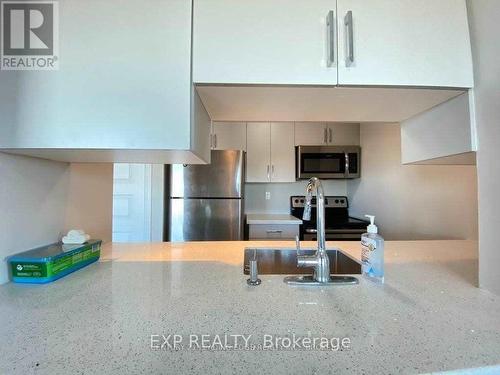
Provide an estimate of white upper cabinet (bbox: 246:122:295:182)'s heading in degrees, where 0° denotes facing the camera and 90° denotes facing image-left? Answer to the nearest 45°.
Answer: approximately 0°

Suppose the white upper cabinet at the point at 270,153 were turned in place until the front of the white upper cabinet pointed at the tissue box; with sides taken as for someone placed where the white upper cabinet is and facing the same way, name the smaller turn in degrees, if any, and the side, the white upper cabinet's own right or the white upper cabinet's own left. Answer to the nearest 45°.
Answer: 0° — it already faces it

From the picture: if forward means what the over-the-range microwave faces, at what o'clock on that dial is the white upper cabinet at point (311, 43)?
The white upper cabinet is roughly at 12 o'clock from the over-the-range microwave.
